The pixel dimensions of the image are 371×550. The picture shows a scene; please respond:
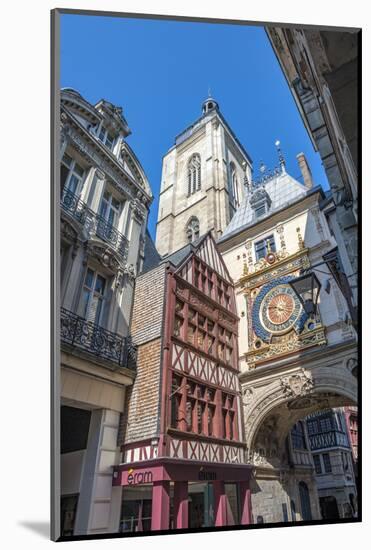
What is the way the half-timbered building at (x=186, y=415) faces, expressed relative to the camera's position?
facing the viewer and to the right of the viewer

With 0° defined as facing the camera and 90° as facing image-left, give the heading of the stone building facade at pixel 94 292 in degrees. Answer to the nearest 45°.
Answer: approximately 315°

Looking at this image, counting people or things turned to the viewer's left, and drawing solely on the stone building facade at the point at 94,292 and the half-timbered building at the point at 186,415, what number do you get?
0

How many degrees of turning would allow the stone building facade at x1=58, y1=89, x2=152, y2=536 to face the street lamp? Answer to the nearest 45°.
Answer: approximately 45° to its left

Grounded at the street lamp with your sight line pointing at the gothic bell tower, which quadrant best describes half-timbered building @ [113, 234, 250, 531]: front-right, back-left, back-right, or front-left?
front-left

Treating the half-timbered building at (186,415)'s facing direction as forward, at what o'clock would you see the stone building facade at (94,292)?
The stone building facade is roughly at 3 o'clock from the half-timbered building.

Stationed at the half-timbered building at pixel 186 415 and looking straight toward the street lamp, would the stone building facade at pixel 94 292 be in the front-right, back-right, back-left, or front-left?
back-right
